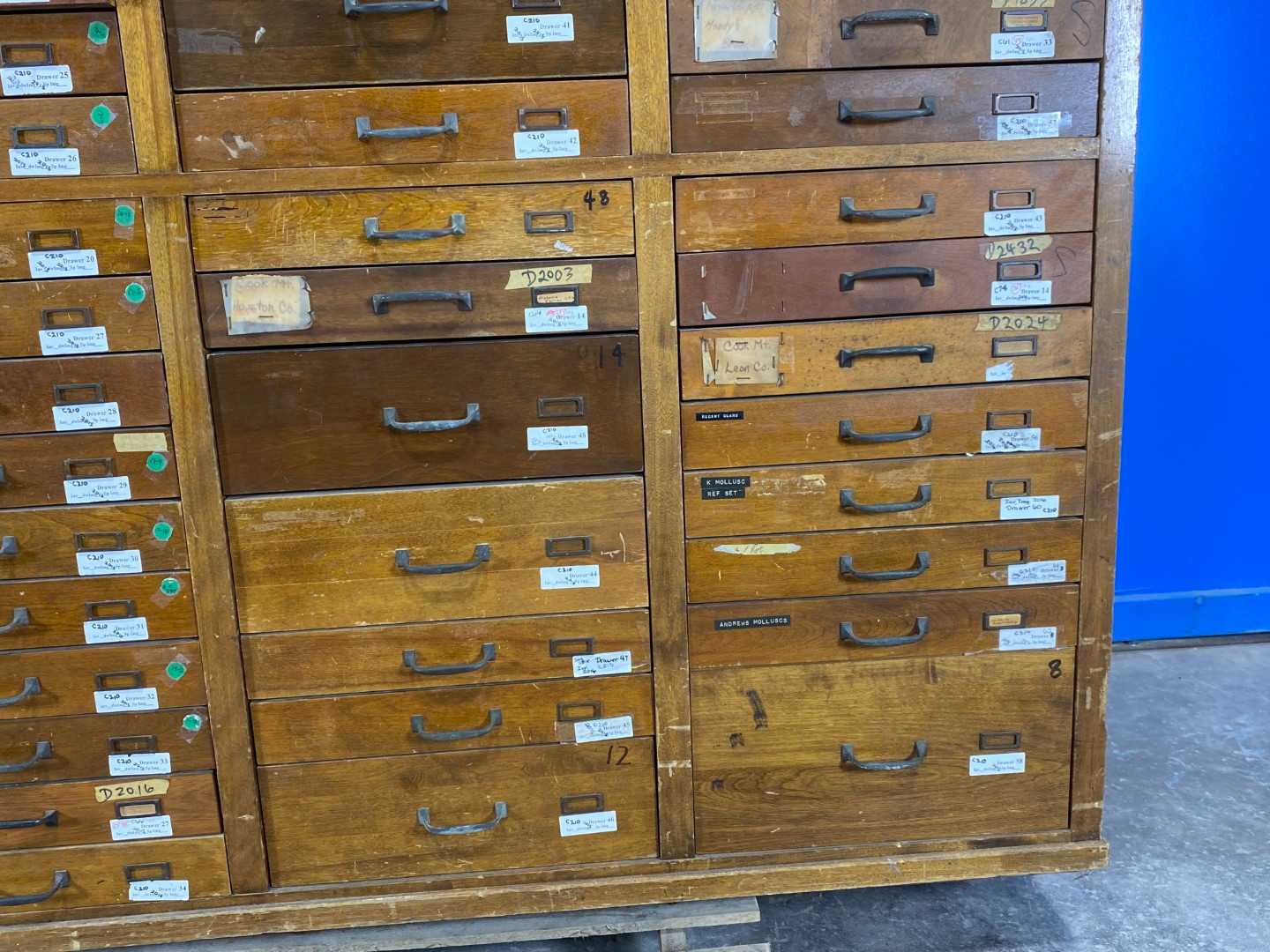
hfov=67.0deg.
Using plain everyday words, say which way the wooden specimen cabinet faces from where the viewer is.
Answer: facing the viewer
